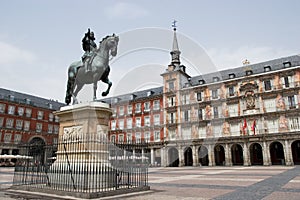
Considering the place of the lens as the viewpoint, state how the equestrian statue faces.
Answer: facing the viewer and to the right of the viewer
